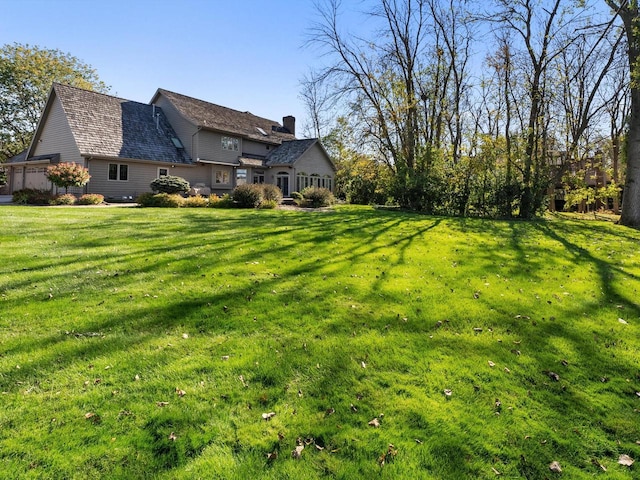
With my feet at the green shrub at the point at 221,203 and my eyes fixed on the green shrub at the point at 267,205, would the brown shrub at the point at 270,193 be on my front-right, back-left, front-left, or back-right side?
front-left

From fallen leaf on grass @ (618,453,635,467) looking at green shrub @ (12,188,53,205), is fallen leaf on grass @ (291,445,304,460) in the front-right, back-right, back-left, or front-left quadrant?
front-left

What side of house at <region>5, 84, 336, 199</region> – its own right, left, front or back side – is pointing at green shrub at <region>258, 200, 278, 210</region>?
back

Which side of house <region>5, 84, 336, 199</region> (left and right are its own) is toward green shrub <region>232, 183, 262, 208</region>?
back

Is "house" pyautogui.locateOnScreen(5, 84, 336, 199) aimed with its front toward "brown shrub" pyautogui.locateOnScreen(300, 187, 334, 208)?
no

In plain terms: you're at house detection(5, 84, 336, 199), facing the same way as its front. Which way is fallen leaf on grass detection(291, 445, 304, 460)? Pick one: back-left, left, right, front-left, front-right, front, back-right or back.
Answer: back-left

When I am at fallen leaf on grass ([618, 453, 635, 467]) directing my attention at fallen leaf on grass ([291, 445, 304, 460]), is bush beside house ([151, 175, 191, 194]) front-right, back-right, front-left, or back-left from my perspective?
front-right
